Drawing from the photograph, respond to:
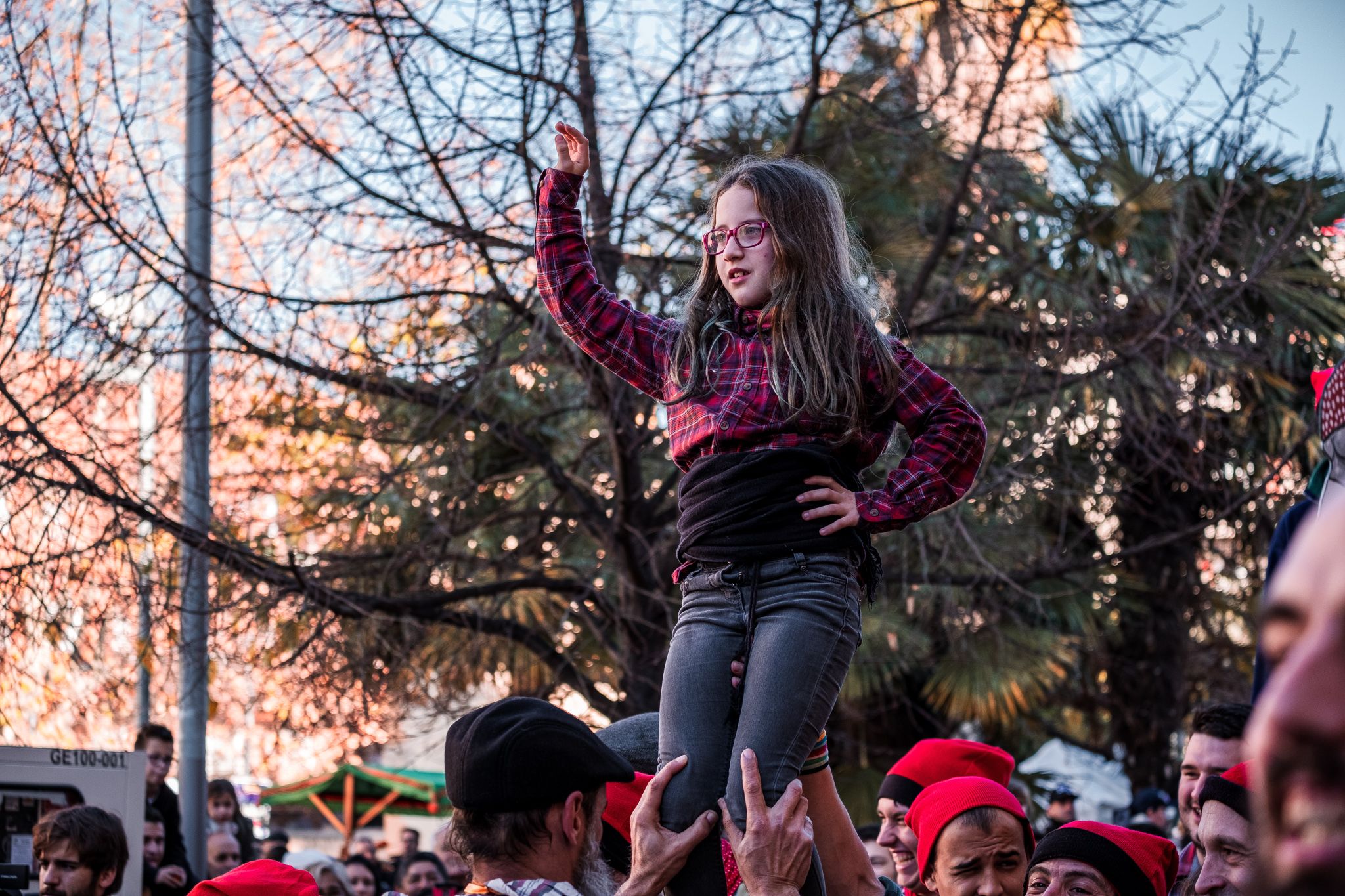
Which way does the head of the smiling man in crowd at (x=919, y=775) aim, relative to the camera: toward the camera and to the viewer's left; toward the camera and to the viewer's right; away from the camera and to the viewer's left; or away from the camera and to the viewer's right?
toward the camera and to the viewer's left

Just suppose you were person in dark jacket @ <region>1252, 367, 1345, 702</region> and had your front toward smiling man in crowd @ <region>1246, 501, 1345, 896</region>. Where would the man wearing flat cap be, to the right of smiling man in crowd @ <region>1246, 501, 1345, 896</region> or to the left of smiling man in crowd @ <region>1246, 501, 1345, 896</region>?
right

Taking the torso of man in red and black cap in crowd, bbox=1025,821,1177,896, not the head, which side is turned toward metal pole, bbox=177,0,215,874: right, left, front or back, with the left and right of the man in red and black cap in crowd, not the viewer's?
right

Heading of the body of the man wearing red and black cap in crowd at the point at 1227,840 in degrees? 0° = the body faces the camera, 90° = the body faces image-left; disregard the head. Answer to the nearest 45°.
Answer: approximately 45°

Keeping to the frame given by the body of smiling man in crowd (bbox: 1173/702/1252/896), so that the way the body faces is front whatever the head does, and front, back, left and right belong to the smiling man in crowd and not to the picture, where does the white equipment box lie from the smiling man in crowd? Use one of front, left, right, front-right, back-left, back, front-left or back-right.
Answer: front-right
